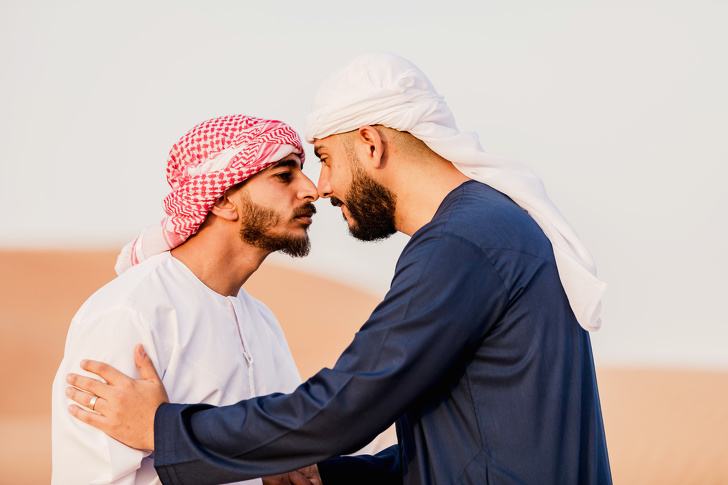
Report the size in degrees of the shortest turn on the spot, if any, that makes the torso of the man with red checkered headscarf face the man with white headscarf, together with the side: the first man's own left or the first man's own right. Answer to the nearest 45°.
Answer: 0° — they already face them

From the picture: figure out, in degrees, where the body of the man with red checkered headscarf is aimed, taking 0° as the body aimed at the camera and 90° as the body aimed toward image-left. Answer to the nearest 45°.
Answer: approximately 315°

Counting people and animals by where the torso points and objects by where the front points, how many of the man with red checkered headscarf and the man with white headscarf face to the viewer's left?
1

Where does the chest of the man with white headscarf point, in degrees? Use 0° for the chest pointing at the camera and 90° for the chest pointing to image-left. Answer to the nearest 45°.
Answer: approximately 90°

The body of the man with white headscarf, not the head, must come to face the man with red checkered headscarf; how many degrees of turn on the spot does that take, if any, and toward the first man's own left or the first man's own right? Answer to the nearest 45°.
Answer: approximately 45° to the first man's own right

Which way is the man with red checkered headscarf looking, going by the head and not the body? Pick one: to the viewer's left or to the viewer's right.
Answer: to the viewer's right
